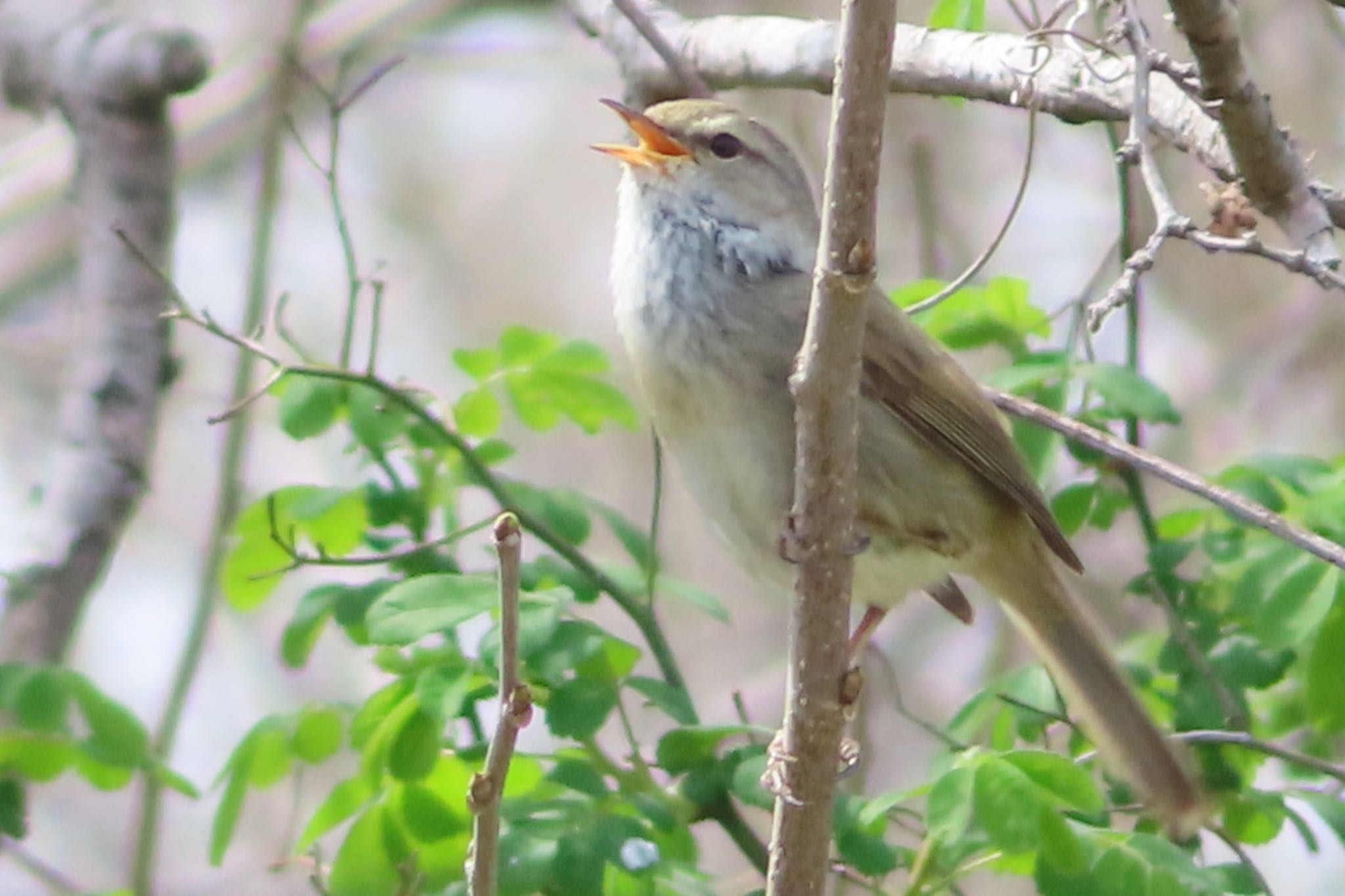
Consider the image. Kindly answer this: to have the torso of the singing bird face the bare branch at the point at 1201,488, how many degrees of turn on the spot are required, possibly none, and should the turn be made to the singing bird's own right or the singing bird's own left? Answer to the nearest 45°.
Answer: approximately 135° to the singing bird's own left

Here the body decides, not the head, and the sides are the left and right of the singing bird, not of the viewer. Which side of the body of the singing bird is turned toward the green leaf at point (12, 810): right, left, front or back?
front

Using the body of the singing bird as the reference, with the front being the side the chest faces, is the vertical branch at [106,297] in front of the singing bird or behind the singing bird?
in front

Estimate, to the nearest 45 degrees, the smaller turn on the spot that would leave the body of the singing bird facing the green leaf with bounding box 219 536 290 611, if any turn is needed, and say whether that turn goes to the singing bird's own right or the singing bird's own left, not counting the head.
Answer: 0° — it already faces it

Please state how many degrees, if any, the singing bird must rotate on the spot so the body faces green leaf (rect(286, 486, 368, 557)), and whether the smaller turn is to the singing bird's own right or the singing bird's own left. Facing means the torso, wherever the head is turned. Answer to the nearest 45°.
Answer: approximately 45° to the singing bird's own right

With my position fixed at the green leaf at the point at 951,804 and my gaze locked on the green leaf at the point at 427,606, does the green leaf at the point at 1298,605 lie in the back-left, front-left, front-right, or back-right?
back-right

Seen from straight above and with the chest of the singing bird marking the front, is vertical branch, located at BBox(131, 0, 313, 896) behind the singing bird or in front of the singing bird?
in front

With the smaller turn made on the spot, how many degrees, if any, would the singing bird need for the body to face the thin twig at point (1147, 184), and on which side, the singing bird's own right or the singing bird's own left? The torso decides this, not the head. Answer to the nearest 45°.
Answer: approximately 135° to the singing bird's own left

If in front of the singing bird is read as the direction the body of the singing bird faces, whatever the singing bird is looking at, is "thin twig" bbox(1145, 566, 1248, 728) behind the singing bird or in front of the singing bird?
behind

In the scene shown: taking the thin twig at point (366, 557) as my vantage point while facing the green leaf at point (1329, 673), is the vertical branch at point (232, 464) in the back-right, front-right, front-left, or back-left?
back-left

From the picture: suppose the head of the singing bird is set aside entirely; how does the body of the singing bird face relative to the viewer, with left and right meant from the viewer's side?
facing to the left of the viewer

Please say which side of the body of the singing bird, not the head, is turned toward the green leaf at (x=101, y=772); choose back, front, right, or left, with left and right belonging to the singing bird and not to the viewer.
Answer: front
